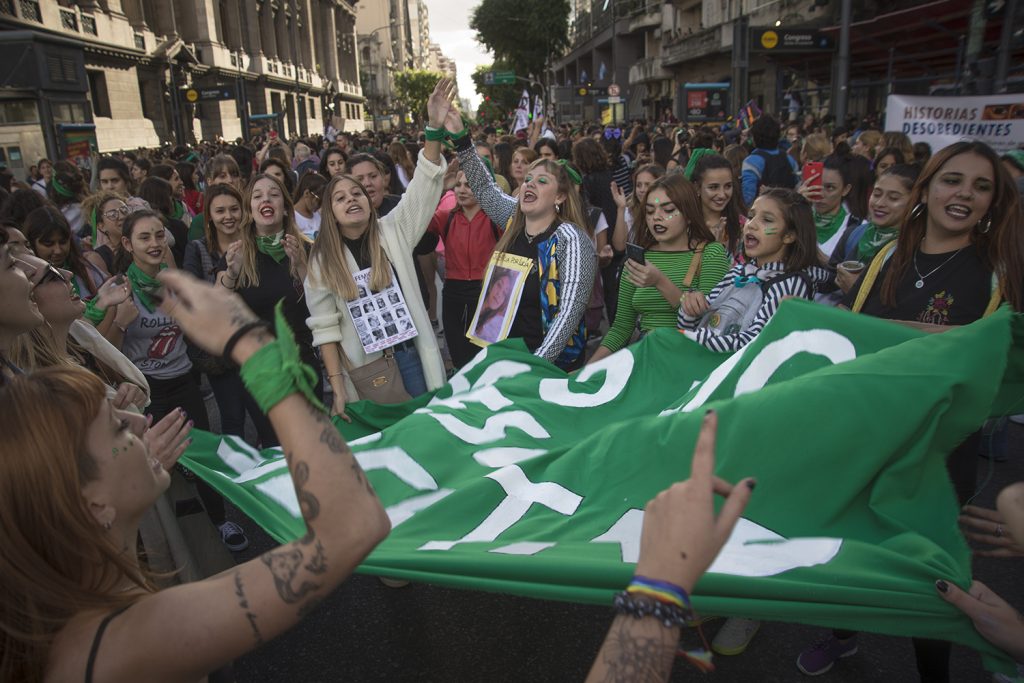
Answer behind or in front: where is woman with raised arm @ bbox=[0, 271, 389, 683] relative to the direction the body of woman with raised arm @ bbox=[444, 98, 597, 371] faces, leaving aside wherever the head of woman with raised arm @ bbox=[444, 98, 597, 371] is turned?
in front

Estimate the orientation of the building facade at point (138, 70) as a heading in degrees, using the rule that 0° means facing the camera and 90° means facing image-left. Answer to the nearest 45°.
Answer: approximately 315°

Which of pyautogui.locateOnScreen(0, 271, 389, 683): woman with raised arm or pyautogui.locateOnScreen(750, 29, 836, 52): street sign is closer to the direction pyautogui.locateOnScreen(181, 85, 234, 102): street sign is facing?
the woman with raised arm

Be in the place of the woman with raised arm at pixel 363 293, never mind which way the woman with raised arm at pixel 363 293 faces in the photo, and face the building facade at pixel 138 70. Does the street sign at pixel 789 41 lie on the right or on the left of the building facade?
right

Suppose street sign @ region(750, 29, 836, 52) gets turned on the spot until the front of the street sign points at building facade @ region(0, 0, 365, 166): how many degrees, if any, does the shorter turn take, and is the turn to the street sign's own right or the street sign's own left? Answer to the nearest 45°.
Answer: approximately 90° to the street sign's own right

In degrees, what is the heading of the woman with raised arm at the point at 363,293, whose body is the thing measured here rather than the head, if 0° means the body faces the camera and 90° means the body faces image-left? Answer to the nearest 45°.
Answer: approximately 0°

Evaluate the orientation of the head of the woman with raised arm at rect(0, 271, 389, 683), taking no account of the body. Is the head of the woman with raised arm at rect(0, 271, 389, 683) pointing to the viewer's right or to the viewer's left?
to the viewer's right

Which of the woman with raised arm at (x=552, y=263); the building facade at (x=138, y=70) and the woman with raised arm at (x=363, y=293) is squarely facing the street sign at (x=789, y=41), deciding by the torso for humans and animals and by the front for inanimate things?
the building facade

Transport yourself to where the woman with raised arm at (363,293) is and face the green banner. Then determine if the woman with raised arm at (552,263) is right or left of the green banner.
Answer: left

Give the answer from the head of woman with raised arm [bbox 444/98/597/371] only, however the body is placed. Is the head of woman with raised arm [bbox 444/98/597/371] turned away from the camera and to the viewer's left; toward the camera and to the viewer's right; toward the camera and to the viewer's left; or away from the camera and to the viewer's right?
toward the camera and to the viewer's left

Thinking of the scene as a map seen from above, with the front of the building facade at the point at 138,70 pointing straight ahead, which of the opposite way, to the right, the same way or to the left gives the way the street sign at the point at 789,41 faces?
to the right

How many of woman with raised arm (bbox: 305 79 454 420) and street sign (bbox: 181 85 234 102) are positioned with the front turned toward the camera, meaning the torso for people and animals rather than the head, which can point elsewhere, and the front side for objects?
2

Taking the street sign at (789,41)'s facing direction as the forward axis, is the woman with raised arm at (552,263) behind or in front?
in front
